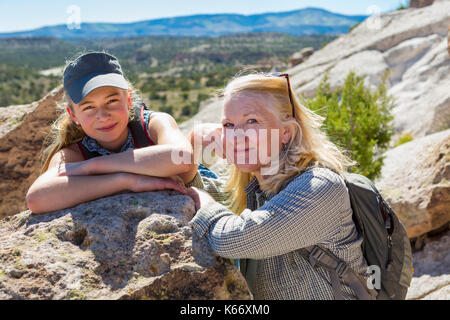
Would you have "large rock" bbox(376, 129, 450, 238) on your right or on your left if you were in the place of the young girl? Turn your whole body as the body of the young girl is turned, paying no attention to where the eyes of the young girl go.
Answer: on your left

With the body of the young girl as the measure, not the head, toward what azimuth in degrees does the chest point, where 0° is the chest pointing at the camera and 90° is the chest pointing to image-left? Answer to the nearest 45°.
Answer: approximately 0°

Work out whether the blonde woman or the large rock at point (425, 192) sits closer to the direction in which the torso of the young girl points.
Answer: the blonde woman

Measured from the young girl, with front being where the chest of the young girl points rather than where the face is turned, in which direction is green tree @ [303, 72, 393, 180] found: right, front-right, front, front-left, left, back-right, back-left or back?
back-left

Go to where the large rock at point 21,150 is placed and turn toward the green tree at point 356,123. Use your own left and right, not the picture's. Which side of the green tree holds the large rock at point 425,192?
right

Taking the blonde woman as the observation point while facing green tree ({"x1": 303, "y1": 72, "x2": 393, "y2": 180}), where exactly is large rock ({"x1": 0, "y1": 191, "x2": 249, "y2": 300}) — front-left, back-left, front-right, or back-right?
back-left

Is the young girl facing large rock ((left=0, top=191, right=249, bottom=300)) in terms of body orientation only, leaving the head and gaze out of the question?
yes
